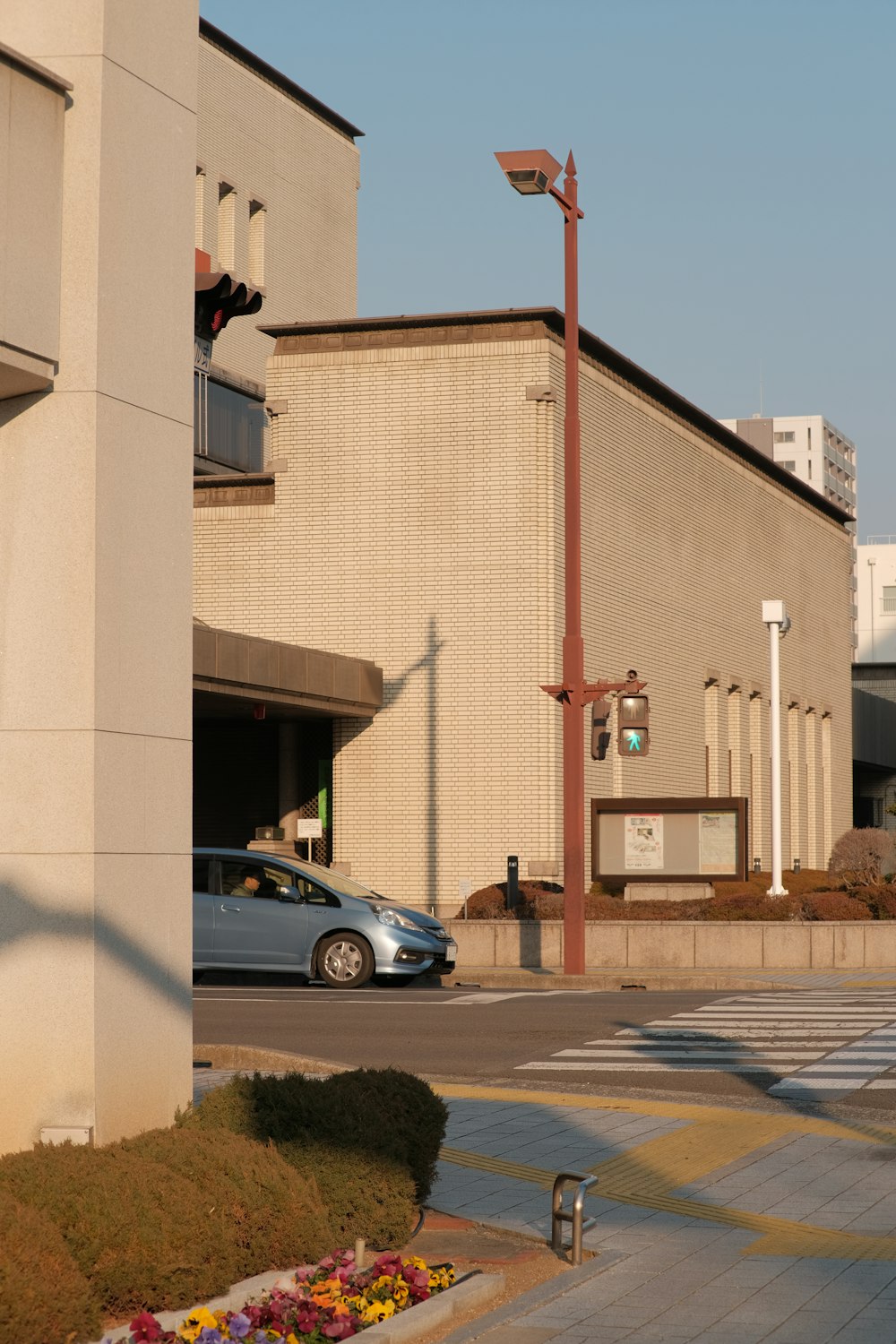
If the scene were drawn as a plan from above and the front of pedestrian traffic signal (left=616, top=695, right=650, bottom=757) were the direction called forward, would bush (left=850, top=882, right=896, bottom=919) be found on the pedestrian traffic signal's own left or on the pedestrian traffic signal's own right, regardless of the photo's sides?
on the pedestrian traffic signal's own left

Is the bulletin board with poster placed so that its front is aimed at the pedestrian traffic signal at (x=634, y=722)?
yes

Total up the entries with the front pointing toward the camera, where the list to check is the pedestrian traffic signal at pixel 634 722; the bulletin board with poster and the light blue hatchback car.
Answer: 2

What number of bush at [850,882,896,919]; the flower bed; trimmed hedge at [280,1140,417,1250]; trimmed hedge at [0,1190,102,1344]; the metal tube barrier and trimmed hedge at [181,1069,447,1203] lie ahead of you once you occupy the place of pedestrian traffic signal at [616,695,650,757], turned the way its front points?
5

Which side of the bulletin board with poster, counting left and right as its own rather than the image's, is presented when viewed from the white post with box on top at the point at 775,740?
left

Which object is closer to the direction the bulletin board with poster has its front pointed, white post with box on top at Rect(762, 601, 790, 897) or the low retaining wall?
the low retaining wall

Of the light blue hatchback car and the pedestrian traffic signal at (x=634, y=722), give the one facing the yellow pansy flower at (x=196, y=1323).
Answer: the pedestrian traffic signal

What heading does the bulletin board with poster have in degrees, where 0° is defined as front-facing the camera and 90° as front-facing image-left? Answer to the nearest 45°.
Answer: approximately 0°

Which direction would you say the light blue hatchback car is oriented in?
to the viewer's right

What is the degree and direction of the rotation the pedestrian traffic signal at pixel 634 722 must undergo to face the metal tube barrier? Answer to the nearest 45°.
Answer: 0° — it already faces it

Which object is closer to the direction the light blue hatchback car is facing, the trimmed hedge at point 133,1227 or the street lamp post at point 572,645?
the street lamp post

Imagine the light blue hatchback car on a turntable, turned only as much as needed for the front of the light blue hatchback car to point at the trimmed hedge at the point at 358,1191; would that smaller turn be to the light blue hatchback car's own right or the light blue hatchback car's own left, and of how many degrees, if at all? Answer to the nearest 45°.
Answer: approximately 90° to the light blue hatchback car's own right

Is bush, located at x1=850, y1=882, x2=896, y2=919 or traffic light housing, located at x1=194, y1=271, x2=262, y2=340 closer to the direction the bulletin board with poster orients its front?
the traffic light housing

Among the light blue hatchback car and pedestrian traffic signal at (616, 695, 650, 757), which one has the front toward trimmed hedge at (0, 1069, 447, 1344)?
the pedestrian traffic signal
